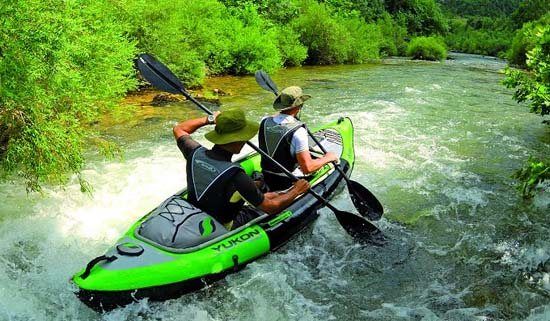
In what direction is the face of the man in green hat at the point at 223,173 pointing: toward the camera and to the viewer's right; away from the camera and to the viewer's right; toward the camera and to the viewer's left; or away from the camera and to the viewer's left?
away from the camera and to the viewer's right

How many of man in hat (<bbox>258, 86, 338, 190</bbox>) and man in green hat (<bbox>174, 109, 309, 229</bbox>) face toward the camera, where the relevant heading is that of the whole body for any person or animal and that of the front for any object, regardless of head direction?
0

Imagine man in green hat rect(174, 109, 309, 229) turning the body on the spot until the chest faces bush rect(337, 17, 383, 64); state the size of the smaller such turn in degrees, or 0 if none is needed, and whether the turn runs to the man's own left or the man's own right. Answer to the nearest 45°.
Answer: approximately 45° to the man's own left

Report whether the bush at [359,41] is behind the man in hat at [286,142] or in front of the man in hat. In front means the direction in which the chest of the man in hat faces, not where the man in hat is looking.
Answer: in front

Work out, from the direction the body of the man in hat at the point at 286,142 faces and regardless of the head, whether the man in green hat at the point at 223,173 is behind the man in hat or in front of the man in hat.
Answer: behind

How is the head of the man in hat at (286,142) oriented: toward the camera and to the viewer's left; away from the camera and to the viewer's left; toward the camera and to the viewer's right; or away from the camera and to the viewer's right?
away from the camera and to the viewer's right

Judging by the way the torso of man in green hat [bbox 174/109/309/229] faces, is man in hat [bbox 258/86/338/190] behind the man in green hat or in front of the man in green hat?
in front

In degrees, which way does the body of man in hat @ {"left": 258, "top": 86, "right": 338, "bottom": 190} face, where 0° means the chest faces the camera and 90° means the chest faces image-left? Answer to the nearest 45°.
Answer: approximately 225°
